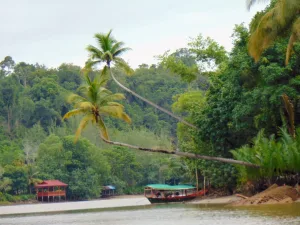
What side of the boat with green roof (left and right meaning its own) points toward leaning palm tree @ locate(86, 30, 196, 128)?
right
